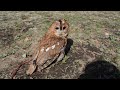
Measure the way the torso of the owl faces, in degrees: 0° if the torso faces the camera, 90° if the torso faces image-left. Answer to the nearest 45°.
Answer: approximately 270°
